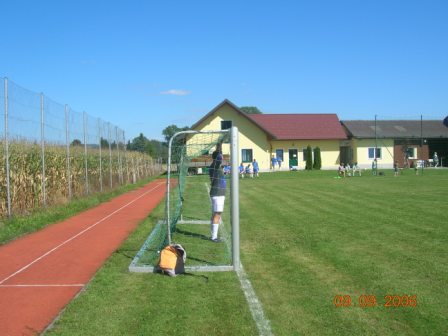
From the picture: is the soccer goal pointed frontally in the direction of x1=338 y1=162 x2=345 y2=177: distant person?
no

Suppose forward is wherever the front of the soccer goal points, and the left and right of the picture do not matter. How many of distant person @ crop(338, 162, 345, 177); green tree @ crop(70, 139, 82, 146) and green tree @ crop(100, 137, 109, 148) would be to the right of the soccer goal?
0

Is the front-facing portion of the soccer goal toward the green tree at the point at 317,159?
no

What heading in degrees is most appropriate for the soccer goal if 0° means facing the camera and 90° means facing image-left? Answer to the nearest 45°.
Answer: approximately 270°

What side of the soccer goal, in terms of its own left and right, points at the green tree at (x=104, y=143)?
left
